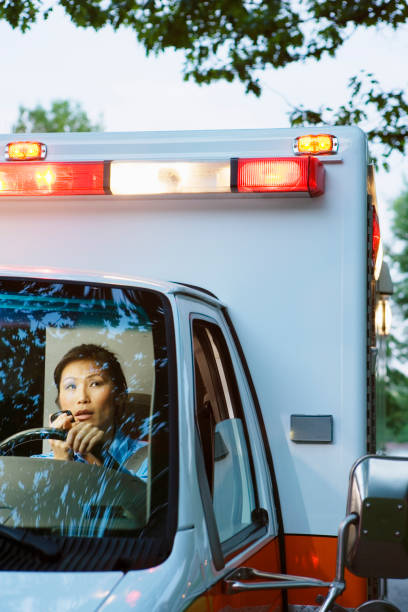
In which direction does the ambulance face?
toward the camera

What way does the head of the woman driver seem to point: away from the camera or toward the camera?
toward the camera
